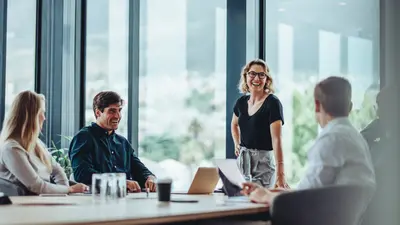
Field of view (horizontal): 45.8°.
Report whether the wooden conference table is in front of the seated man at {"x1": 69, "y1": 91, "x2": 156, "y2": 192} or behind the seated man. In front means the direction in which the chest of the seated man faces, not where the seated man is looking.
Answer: in front

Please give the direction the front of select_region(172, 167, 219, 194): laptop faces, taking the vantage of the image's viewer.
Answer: facing away from the viewer and to the left of the viewer

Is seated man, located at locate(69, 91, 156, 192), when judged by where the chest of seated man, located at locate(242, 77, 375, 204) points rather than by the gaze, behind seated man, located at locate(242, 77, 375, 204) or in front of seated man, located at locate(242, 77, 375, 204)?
in front

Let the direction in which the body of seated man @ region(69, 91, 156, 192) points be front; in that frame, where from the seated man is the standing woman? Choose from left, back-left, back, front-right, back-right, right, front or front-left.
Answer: front-left

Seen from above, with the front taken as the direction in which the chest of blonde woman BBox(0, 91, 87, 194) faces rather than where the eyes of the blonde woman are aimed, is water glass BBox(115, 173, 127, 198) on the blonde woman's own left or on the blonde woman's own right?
on the blonde woman's own right

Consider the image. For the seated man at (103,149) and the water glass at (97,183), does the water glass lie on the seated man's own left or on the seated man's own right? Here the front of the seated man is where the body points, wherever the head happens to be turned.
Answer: on the seated man's own right

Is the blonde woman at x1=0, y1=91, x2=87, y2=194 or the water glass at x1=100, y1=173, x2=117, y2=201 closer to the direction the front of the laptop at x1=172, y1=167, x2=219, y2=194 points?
the blonde woman

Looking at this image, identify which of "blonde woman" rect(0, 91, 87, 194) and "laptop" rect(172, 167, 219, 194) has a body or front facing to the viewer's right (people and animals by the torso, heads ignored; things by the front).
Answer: the blonde woman

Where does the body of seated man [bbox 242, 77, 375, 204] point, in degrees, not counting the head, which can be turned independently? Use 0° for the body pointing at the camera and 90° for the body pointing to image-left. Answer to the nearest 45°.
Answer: approximately 135°

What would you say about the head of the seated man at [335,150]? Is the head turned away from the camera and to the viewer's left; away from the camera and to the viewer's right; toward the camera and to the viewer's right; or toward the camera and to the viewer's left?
away from the camera and to the viewer's left

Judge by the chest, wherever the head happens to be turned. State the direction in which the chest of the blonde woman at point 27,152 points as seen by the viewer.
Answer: to the viewer's right

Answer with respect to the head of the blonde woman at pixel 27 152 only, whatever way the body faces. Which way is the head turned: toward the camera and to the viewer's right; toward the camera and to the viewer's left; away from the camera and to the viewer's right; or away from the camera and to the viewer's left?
away from the camera and to the viewer's right

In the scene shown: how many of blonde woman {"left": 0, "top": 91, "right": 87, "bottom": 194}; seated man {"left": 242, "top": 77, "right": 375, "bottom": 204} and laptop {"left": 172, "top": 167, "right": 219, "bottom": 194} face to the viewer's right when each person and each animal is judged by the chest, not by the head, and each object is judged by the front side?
1
